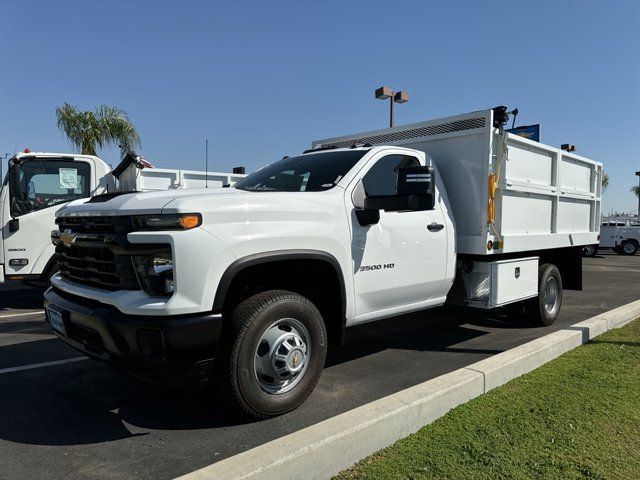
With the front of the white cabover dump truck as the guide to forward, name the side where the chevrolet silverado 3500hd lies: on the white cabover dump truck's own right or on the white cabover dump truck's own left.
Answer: on the white cabover dump truck's own left

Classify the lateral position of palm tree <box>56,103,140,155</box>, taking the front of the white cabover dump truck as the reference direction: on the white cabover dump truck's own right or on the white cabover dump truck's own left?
on the white cabover dump truck's own right

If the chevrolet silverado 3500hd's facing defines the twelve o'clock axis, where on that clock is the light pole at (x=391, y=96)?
The light pole is roughly at 5 o'clock from the chevrolet silverado 3500hd.

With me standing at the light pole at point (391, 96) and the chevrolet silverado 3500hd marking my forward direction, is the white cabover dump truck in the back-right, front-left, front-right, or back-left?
front-right

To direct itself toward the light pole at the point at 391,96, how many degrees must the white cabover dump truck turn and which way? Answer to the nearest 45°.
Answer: approximately 135° to its right

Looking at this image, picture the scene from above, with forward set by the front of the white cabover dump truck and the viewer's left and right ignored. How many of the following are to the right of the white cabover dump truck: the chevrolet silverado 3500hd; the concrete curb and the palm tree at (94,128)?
1

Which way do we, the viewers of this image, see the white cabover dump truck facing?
facing to the left of the viewer

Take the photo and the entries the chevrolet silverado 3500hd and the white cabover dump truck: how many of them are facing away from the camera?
0

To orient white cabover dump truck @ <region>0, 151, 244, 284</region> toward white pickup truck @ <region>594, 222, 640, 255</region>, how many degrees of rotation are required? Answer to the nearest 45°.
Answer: approximately 180°

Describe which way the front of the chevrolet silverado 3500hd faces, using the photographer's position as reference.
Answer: facing the viewer and to the left of the viewer

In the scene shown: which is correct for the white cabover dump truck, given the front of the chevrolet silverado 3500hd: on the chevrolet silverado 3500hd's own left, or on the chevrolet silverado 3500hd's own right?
on the chevrolet silverado 3500hd's own right

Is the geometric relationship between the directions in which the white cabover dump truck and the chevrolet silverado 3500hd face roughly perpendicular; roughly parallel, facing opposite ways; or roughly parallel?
roughly parallel

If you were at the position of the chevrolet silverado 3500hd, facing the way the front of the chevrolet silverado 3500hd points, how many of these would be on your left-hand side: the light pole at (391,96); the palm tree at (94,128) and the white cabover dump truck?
0

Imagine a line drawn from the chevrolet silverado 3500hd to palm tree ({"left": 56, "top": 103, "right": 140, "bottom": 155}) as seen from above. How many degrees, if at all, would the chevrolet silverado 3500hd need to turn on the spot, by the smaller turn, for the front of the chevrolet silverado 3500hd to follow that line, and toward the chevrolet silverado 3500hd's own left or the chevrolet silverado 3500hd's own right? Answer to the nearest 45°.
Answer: approximately 90° to the chevrolet silverado 3500hd's own right
